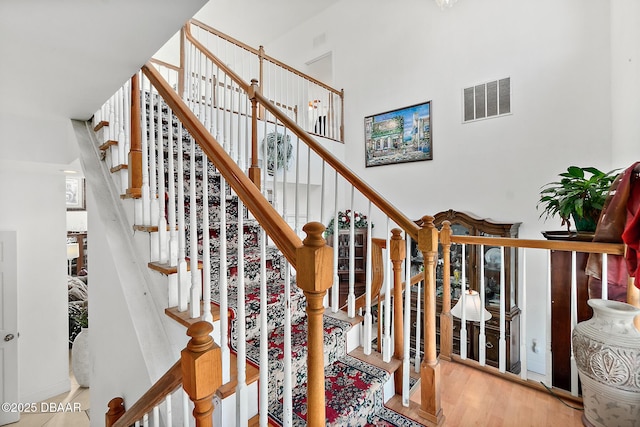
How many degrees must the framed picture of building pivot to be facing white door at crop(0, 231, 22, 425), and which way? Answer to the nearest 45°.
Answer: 0° — it already faces it

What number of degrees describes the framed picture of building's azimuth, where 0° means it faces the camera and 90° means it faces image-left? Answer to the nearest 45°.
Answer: approximately 45°

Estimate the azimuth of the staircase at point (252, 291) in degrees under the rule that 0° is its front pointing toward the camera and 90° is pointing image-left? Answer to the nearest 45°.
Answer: approximately 315°

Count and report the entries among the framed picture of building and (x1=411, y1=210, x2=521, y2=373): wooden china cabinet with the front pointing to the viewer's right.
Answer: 0

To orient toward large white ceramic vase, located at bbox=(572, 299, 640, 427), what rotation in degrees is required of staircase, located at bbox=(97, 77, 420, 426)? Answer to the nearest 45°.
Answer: approximately 45° to its left

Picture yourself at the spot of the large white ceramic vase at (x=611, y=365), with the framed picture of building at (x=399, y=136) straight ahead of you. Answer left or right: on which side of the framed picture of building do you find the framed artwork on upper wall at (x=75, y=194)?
left

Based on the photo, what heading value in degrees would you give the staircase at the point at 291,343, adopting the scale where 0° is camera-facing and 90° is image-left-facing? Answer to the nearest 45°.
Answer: approximately 315°

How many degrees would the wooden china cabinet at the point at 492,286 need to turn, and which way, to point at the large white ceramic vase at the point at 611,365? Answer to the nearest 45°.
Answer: approximately 45° to its left

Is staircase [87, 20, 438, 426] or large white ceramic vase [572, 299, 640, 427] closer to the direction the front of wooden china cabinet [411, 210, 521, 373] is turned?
the staircase

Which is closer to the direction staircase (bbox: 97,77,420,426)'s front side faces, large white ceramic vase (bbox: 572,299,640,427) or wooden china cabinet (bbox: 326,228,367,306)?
the large white ceramic vase

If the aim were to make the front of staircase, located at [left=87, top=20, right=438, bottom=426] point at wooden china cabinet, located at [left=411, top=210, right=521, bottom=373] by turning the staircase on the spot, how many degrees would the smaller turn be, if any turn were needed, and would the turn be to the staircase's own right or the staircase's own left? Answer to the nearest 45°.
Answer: approximately 90° to the staircase's own left

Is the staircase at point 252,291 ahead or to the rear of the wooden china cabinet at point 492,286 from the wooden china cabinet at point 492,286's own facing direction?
ahead

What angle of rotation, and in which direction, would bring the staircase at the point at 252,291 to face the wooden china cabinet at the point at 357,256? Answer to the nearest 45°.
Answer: approximately 90° to its left
